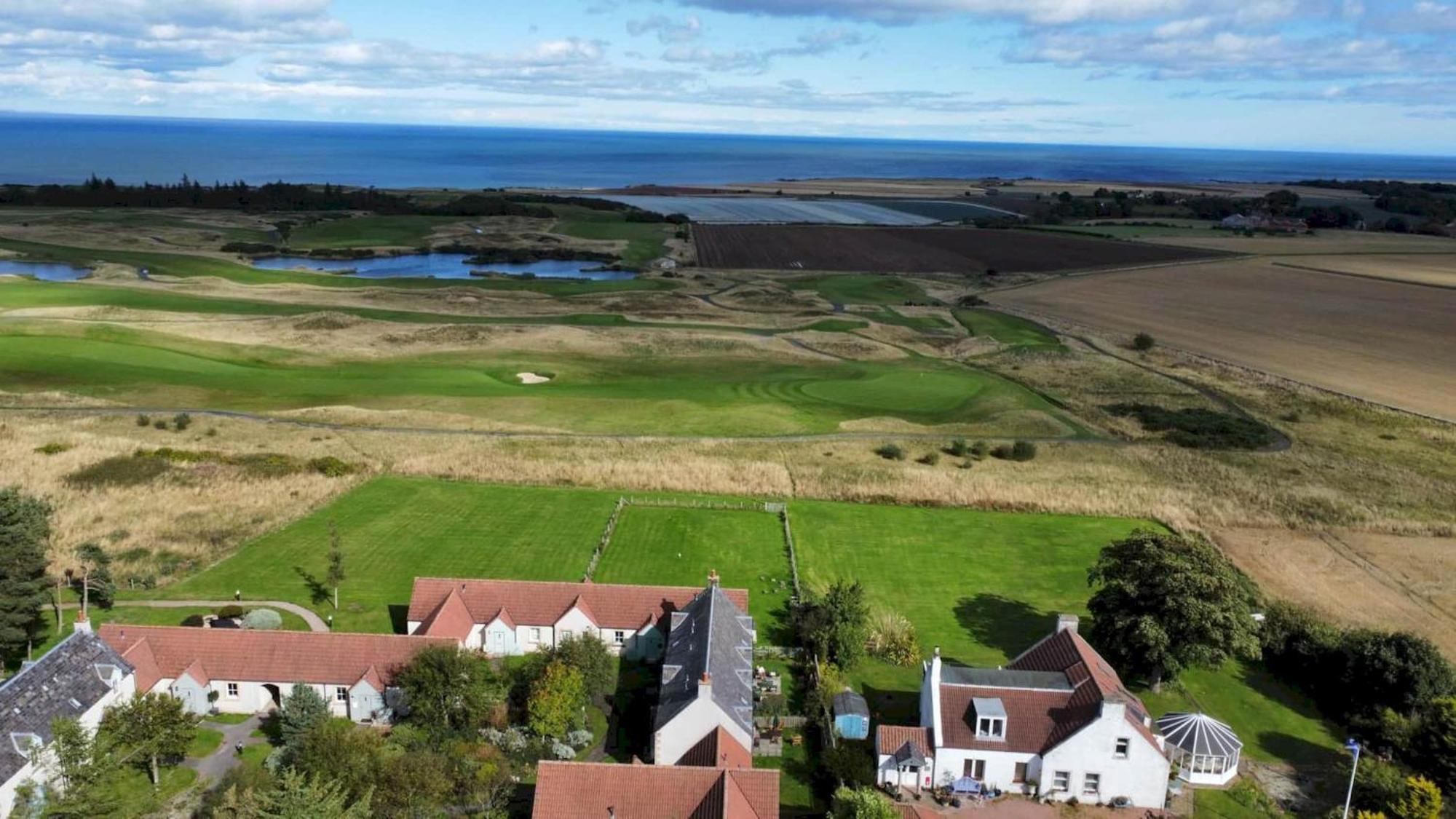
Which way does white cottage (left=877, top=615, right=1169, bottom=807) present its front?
toward the camera

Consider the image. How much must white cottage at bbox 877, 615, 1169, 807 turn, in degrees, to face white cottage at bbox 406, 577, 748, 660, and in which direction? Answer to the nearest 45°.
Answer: approximately 90° to its right

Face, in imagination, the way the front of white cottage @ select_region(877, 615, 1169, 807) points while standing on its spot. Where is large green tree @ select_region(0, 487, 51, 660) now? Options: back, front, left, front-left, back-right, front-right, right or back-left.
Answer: right

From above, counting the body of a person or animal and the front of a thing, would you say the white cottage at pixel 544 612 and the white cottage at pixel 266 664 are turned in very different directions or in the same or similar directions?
same or similar directions

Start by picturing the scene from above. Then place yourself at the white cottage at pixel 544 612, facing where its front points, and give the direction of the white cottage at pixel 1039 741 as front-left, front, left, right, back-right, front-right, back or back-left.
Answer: front-left

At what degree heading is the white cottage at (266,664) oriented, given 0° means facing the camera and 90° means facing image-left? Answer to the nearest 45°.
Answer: approximately 0°

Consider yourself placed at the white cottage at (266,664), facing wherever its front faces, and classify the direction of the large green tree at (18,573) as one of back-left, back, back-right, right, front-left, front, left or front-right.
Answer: back-right

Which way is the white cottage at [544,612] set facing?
toward the camera

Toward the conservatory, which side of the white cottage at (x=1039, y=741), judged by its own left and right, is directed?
left

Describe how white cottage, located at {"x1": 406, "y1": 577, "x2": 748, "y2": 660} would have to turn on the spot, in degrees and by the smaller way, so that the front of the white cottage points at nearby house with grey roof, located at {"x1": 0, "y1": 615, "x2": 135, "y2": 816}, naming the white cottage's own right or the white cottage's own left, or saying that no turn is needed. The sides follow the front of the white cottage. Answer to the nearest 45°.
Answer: approximately 45° to the white cottage's own right

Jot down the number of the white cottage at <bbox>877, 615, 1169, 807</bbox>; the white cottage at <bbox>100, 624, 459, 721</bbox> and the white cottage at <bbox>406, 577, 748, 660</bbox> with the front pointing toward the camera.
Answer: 3

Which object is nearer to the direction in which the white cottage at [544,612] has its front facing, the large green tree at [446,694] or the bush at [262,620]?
the large green tree

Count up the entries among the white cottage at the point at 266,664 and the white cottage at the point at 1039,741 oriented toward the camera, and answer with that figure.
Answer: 2

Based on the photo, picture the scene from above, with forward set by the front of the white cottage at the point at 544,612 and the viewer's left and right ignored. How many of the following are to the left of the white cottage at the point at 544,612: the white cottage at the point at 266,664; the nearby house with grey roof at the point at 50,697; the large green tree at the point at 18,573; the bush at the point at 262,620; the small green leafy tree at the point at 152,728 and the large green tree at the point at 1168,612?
1

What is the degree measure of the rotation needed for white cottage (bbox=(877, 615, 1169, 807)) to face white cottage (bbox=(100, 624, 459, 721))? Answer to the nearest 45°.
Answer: approximately 90° to its right

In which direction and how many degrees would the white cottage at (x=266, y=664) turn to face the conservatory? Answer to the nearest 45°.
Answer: approximately 45° to its left

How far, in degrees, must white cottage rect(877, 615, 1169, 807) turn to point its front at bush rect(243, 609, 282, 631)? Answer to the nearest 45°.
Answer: approximately 90° to its right
